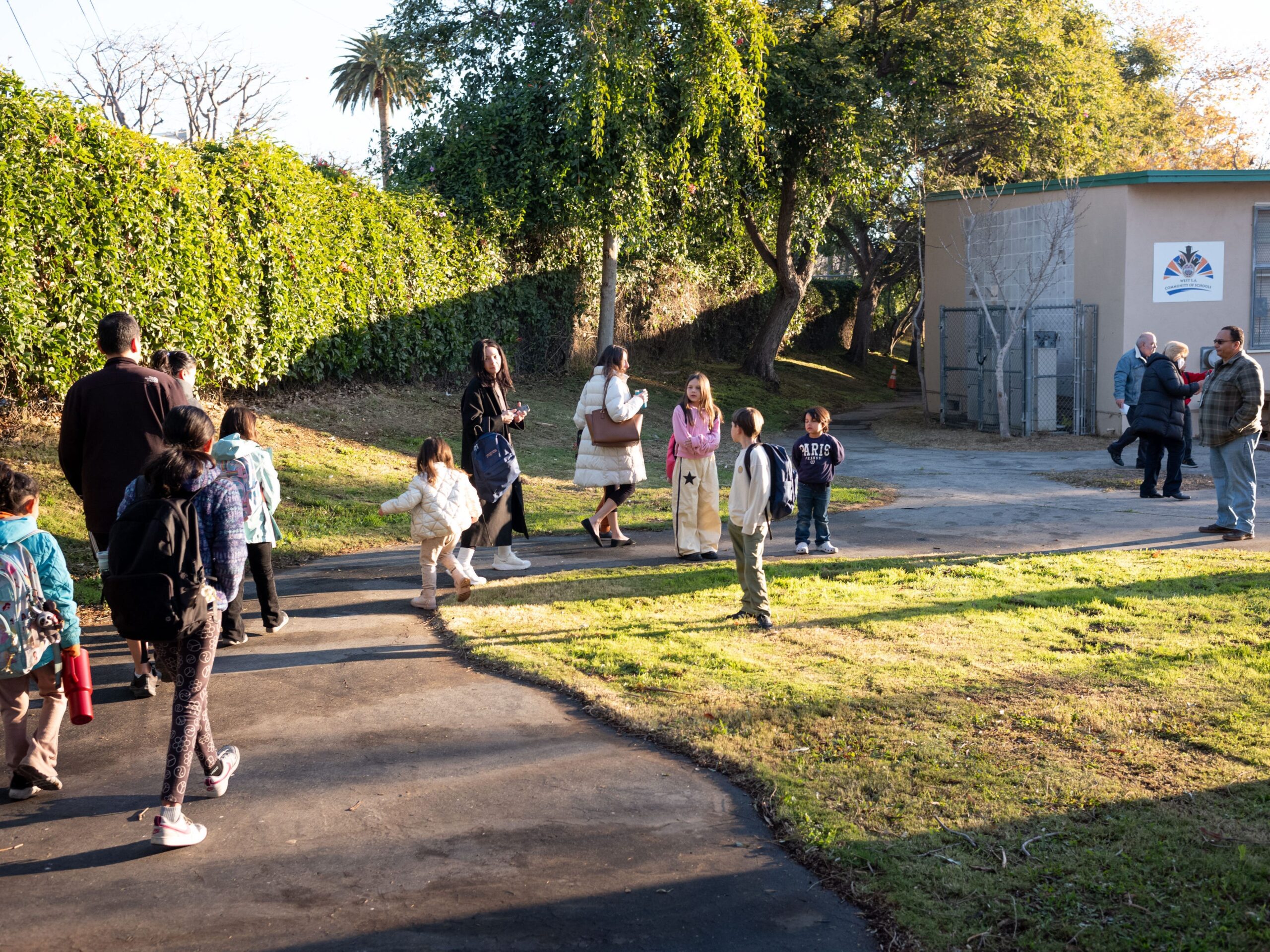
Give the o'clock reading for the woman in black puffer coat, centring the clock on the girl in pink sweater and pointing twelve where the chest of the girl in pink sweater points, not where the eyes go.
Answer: The woman in black puffer coat is roughly at 8 o'clock from the girl in pink sweater.

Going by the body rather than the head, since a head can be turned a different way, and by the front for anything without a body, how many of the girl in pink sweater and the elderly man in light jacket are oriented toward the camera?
1

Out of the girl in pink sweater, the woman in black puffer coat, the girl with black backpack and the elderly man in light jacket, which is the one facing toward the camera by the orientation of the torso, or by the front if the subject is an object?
the girl in pink sweater

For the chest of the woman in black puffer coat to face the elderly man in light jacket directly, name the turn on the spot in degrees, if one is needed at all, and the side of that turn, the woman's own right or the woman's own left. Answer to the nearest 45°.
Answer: approximately 90° to the woman's own left

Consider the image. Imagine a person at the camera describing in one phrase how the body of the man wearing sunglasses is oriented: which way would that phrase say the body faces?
to the viewer's left

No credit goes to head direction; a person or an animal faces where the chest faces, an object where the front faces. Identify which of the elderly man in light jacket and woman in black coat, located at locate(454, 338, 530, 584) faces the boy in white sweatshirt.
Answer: the woman in black coat

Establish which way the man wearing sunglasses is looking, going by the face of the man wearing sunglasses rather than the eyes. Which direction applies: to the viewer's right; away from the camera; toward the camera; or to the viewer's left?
to the viewer's left

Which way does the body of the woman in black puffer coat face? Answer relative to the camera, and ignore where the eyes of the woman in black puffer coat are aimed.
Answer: to the viewer's right

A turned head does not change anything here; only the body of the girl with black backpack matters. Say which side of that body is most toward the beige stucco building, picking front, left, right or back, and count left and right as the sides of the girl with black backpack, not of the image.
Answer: front

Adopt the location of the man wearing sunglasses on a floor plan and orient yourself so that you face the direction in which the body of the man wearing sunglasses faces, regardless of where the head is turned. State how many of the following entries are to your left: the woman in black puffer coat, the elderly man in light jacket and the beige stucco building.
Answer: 0

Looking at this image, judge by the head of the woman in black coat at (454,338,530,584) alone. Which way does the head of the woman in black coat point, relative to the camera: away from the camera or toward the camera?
toward the camera

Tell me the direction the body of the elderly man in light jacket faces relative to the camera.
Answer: to the viewer's right

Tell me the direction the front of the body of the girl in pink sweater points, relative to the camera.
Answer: toward the camera

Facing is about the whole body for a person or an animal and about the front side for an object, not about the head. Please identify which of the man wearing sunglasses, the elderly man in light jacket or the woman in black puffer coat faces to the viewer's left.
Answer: the man wearing sunglasses

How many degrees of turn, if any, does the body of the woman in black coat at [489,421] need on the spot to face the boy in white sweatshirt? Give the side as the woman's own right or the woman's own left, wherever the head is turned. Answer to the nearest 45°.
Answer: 0° — they already face them

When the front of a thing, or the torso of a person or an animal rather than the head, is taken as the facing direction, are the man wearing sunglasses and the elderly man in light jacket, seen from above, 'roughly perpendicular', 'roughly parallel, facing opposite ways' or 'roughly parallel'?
roughly parallel, facing opposite ways
